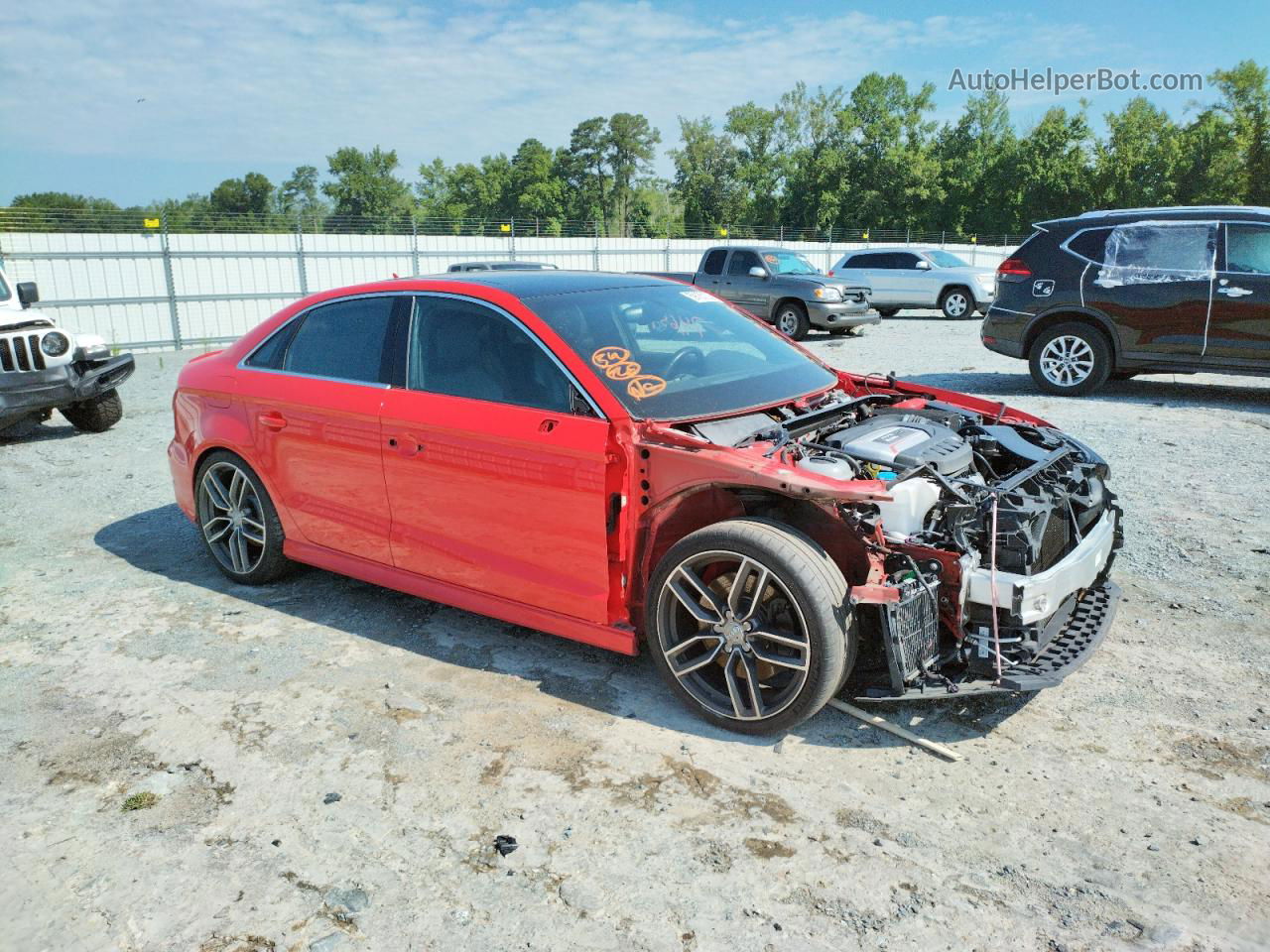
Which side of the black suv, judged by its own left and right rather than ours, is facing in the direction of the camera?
right

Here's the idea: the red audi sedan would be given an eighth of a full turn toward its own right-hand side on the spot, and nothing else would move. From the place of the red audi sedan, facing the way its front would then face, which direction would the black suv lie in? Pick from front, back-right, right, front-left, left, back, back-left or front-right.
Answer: back-left

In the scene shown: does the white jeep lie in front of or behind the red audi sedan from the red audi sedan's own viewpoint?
behind

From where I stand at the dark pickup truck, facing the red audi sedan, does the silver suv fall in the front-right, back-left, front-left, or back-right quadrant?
back-left

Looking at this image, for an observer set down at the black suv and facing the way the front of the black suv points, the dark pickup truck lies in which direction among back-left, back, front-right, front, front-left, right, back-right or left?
back-left

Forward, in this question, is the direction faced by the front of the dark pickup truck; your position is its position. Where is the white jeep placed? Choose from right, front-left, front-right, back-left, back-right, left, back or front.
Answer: right

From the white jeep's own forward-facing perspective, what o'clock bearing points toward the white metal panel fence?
The white metal panel fence is roughly at 8 o'clock from the white jeep.

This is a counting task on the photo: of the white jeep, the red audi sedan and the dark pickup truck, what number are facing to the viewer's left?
0

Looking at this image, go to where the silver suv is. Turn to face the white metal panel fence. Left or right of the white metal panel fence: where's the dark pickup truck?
left

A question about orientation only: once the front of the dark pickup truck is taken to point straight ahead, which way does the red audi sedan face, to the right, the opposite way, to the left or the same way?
the same way

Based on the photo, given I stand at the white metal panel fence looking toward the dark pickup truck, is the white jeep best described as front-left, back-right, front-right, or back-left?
front-right

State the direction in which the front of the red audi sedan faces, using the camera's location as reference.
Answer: facing the viewer and to the right of the viewer

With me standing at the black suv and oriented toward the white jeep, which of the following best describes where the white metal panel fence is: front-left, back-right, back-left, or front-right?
front-right
